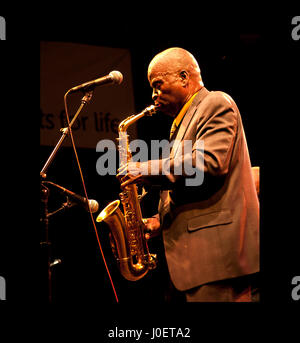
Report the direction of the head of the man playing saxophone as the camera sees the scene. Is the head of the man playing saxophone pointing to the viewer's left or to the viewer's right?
to the viewer's left

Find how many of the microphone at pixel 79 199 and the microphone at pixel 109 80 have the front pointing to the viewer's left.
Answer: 0

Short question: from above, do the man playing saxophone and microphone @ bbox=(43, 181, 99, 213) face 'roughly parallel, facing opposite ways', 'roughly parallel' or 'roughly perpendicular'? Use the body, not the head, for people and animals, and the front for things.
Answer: roughly parallel, facing opposite ways

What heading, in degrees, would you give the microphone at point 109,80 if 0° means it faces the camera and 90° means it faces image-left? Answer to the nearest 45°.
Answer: approximately 270°

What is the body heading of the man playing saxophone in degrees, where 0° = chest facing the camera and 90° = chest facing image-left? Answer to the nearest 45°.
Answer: approximately 90°

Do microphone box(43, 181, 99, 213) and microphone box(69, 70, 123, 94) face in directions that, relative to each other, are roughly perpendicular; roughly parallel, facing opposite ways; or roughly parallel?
roughly parallel

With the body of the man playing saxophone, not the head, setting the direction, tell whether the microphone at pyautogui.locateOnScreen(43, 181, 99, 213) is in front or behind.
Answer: in front

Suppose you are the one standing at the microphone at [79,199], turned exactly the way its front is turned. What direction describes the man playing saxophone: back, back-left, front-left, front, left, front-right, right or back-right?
front-right

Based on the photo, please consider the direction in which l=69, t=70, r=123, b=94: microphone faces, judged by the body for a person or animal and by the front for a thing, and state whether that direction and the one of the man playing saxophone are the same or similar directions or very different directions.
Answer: very different directions

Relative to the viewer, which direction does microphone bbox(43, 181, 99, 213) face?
to the viewer's right
